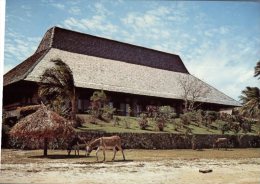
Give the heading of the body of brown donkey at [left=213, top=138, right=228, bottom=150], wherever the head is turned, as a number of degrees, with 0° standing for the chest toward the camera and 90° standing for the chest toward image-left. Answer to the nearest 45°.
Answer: approximately 90°

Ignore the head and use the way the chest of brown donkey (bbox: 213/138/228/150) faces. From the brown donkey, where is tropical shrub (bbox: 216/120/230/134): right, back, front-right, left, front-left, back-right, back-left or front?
right
